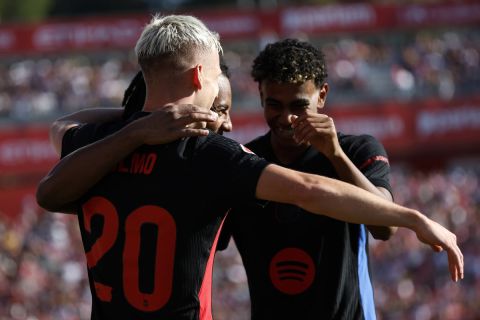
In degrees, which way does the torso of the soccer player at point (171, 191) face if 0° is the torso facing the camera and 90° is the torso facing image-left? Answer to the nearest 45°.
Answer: approximately 225°

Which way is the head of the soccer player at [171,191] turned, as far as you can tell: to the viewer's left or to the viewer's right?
to the viewer's right

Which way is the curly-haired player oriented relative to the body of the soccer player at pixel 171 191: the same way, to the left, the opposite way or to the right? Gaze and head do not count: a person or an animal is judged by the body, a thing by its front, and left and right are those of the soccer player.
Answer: the opposite way

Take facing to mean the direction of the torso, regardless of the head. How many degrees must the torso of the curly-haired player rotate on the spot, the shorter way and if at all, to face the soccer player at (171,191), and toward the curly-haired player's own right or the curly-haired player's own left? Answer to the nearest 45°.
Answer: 0° — they already face them

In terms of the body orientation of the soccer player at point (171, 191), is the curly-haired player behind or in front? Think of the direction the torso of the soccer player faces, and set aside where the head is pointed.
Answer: in front

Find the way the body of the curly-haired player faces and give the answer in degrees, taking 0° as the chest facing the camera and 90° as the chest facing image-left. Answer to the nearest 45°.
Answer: approximately 45°
